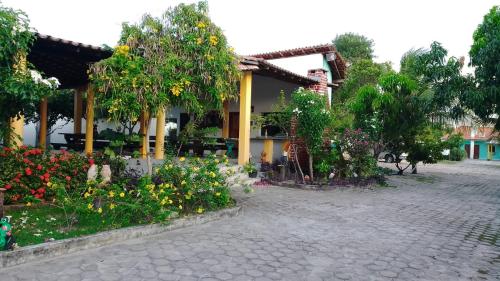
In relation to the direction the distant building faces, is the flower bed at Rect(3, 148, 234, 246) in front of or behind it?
in front

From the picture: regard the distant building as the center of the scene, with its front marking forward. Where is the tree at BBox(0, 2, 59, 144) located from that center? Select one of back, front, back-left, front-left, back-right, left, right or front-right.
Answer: front

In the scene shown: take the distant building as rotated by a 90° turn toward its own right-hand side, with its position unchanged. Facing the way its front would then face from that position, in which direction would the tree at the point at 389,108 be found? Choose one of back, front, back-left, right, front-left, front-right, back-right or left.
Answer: left

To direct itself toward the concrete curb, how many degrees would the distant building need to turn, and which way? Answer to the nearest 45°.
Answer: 0° — it already faces it

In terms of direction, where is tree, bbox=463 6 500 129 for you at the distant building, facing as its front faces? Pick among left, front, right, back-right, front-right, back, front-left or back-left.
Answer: front

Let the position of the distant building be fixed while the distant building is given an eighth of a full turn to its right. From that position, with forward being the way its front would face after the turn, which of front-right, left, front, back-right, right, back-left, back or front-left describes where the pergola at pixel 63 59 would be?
front-left

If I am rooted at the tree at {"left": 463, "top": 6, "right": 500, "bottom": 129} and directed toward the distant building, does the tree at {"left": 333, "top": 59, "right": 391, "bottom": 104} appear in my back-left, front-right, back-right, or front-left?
front-left

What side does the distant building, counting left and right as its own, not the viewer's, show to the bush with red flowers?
front

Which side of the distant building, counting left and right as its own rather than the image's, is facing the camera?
front

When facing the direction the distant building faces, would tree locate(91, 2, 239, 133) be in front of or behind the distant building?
in front

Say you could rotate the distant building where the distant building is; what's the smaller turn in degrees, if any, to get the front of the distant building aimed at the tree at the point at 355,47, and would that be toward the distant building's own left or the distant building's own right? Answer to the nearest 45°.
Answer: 0° — it already faces it

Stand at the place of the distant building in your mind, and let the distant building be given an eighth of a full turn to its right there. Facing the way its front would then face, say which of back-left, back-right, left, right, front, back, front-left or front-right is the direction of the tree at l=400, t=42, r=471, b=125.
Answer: front-left
